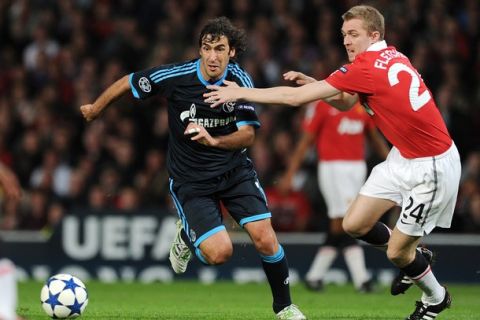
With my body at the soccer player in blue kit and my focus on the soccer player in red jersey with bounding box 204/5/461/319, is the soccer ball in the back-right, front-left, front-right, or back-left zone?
back-right

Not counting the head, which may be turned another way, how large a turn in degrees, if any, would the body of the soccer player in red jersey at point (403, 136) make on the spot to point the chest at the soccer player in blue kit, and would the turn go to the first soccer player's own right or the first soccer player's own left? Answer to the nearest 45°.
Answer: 0° — they already face them

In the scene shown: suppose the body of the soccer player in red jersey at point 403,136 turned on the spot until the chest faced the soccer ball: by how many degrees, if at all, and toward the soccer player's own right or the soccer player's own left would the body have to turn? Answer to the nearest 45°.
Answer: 0° — they already face it

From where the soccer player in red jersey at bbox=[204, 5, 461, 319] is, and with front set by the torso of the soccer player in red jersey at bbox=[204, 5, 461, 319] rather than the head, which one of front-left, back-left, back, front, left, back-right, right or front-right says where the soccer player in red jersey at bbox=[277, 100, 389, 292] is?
right

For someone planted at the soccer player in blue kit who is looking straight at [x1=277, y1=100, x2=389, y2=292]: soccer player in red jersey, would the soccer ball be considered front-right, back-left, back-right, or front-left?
back-left

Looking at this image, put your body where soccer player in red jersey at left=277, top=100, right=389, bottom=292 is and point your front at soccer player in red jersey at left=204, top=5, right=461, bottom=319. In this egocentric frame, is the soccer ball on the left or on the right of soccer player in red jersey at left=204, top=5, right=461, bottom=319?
right

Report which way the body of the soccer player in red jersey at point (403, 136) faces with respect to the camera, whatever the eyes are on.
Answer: to the viewer's left
